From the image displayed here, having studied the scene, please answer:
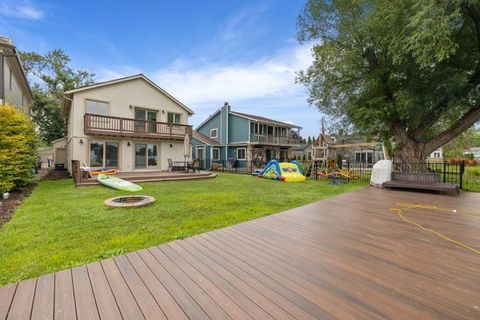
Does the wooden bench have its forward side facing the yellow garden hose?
yes

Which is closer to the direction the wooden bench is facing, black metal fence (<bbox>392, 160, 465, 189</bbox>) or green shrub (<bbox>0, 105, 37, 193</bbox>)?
the green shrub

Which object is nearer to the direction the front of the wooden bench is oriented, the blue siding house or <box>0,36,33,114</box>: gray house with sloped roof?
the gray house with sloped roof

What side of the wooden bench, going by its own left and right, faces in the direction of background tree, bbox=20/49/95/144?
right

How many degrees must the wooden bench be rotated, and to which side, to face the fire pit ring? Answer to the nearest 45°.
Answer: approximately 45° to its right

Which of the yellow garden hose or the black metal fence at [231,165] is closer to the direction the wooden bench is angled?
the yellow garden hose

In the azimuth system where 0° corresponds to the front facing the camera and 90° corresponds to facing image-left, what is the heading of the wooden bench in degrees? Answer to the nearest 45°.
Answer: approximately 0°

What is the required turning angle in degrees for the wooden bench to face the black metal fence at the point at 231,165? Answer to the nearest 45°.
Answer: approximately 90° to its right

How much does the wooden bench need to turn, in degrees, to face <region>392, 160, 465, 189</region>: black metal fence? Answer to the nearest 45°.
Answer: approximately 180°
